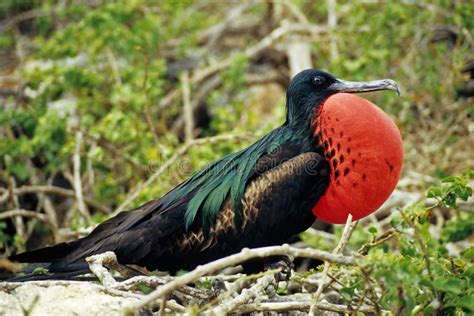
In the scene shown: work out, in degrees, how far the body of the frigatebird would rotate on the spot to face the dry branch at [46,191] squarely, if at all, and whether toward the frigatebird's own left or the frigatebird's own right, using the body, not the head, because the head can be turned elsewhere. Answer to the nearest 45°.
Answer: approximately 135° to the frigatebird's own left

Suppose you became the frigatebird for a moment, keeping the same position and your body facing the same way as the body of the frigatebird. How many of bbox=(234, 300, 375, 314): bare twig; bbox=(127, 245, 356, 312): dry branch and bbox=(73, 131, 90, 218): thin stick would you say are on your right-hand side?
2

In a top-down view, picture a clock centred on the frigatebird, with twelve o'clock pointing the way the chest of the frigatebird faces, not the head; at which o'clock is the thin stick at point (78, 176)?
The thin stick is roughly at 8 o'clock from the frigatebird.

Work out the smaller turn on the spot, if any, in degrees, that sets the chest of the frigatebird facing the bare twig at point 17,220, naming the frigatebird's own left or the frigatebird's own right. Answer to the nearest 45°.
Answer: approximately 135° to the frigatebird's own left

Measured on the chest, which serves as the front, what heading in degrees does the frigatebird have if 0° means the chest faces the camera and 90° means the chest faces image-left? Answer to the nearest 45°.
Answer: approximately 270°

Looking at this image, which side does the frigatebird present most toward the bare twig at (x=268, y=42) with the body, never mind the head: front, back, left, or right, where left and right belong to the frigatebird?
left

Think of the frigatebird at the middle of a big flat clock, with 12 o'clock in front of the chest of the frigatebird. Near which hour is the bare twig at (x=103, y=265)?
The bare twig is roughly at 5 o'clock from the frigatebird.

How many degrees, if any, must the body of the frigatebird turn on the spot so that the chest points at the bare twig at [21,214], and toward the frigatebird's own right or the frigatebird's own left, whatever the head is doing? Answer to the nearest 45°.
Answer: approximately 135° to the frigatebird's own left

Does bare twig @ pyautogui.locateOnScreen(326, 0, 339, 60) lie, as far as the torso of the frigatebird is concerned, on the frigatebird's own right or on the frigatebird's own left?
on the frigatebird's own left

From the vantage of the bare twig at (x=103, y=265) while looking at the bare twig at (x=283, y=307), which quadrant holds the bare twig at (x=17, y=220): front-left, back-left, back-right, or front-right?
back-left

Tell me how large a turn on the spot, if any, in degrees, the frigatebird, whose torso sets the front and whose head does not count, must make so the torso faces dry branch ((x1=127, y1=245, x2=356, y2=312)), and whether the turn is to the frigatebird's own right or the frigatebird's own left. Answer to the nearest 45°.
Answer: approximately 90° to the frigatebird's own right
